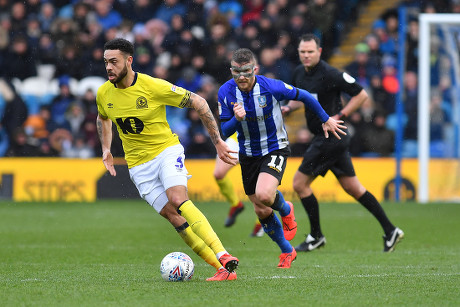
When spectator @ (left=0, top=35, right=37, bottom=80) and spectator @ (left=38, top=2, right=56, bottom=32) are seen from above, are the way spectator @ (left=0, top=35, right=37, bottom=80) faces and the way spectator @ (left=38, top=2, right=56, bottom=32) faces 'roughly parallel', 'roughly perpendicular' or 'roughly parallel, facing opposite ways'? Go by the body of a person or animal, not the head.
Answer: roughly parallel

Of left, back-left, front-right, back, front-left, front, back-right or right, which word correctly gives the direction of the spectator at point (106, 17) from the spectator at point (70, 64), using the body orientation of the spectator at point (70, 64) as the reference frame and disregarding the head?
back-left

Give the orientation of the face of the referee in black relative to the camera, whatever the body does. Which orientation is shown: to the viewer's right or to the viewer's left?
to the viewer's left

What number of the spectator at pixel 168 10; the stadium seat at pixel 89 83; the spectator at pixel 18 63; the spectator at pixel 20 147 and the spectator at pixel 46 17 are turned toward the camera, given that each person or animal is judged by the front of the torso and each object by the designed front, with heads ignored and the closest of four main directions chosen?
5

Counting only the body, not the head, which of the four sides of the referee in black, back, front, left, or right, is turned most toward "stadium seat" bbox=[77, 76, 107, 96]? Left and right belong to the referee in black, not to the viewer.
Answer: right

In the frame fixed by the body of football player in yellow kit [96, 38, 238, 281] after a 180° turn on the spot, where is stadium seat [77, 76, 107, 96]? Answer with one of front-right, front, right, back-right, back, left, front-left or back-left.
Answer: front-left

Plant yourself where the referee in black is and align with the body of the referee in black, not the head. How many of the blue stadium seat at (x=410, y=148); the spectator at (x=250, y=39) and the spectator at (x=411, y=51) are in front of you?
0

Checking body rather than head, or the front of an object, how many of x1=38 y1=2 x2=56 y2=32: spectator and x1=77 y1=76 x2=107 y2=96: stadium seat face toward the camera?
2

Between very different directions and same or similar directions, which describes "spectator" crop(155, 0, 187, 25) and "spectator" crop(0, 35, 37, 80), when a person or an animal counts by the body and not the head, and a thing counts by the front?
same or similar directions

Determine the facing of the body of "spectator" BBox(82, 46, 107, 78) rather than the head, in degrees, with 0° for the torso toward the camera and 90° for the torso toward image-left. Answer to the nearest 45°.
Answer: approximately 0°

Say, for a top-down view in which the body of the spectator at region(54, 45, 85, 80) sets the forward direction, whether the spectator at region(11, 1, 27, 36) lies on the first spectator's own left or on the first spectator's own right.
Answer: on the first spectator's own right

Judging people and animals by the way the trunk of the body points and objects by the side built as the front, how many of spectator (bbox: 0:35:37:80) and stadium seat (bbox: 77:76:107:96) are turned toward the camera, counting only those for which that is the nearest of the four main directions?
2

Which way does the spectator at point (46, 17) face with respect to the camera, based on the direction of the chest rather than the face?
toward the camera

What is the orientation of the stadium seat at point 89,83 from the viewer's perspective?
toward the camera
